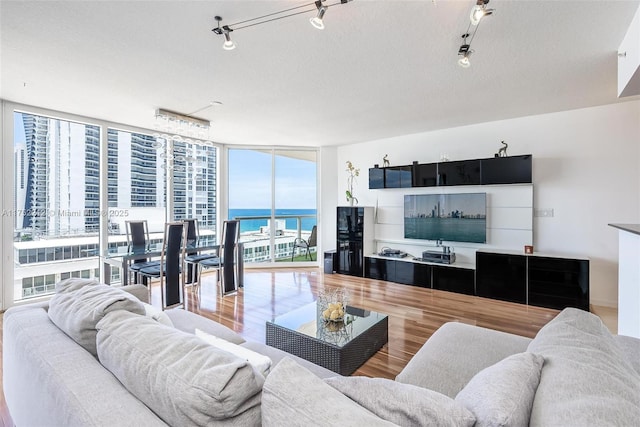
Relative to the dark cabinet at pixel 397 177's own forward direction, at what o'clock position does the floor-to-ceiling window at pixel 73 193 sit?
The floor-to-ceiling window is roughly at 2 o'clock from the dark cabinet.

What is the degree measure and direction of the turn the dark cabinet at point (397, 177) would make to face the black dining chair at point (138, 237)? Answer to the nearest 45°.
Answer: approximately 45° to its right

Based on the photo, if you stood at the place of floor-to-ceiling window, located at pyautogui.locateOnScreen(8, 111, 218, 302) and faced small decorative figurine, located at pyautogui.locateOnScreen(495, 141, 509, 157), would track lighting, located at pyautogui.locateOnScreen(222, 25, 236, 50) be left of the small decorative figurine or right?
right

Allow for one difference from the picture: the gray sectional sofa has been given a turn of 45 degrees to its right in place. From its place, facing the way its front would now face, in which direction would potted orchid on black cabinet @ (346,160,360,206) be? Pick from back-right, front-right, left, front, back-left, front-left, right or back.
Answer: front-left

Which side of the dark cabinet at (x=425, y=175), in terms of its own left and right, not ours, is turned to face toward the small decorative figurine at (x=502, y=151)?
left

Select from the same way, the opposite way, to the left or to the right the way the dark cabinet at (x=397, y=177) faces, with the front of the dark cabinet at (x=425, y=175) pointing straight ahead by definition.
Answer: the same way

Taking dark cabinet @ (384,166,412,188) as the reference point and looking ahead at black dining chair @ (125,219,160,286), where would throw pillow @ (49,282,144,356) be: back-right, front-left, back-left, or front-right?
front-left

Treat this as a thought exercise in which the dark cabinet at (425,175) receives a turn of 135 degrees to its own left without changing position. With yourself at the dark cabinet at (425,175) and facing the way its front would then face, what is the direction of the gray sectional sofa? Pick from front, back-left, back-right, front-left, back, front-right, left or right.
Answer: back-right

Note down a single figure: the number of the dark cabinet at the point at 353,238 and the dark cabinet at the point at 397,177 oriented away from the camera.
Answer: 0

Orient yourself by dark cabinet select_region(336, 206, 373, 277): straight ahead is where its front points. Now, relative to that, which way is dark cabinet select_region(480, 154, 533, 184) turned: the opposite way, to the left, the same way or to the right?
the same way

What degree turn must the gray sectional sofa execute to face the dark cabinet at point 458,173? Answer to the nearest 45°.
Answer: approximately 45° to its right

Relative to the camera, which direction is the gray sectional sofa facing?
away from the camera

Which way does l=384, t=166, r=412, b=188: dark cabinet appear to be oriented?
toward the camera

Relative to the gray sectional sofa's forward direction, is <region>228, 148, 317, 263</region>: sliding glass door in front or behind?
in front

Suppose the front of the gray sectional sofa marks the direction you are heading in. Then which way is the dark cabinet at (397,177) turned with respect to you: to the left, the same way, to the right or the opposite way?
the opposite way

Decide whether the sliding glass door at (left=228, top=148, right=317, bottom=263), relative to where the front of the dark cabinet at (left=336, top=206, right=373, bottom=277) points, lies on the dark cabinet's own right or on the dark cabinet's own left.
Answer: on the dark cabinet's own right

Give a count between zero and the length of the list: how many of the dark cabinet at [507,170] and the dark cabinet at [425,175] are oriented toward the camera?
2

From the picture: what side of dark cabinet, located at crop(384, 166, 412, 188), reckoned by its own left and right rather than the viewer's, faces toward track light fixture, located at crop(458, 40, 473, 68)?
front

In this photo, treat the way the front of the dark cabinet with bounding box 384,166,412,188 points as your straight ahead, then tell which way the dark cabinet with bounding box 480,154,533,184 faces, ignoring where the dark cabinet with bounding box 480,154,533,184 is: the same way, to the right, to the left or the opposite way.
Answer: the same way
